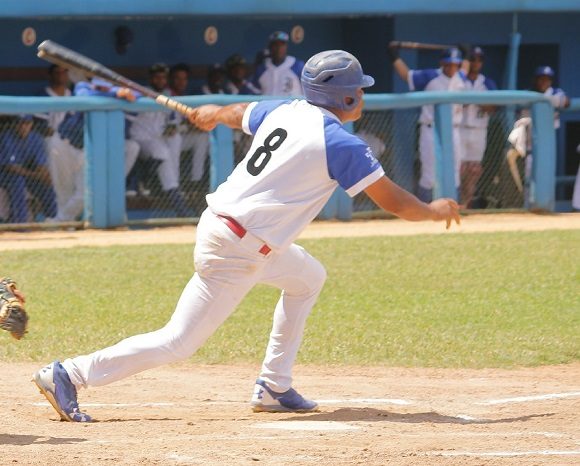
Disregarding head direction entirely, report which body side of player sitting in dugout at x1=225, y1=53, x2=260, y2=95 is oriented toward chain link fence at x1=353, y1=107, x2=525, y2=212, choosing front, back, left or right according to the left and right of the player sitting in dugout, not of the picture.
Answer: left

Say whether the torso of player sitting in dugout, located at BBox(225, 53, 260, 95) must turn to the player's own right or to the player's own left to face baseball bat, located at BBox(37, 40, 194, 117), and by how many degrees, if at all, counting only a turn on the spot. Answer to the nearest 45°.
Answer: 0° — they already face it

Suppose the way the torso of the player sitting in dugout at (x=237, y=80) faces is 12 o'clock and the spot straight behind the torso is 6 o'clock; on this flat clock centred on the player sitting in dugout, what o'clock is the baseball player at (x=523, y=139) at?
The baseball player is roughly at 9 o'clock from the player sitting in dugout.

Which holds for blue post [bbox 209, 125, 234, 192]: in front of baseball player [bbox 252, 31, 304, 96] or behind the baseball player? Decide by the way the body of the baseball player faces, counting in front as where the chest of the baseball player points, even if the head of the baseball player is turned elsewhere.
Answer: in front

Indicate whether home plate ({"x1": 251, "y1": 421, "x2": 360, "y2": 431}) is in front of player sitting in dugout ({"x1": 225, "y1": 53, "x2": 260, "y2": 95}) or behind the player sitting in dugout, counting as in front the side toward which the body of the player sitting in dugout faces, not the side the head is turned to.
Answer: in front

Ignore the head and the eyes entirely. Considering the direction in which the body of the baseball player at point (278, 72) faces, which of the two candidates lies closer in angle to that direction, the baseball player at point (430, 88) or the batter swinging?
the batter swinging

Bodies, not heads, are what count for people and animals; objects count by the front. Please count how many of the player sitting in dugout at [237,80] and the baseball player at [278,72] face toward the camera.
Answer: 2

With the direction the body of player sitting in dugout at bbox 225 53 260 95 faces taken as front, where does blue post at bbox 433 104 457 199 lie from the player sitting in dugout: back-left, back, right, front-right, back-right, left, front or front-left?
left

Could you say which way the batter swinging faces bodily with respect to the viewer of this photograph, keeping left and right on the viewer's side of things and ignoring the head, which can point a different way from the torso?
facing away from the viewer and to the right of the viewer

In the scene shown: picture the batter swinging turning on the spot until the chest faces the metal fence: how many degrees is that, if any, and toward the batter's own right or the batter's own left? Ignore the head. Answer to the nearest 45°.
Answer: approximately 45° to the batter's own left
